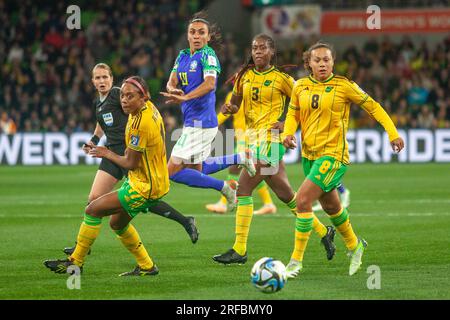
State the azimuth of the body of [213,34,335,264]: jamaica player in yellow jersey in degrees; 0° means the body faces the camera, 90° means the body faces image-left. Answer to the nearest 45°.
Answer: approximately 45°

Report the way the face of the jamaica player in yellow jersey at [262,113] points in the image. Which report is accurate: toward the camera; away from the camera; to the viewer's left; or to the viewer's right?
toward the camera

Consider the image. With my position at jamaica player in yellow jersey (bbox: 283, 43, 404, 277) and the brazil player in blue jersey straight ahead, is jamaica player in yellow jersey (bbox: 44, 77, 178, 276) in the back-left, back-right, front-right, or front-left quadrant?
front-left

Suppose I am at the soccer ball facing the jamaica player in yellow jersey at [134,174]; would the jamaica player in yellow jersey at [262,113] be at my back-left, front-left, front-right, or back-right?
front-right

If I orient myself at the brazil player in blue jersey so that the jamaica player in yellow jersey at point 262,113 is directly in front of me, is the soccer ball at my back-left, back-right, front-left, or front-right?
front-right

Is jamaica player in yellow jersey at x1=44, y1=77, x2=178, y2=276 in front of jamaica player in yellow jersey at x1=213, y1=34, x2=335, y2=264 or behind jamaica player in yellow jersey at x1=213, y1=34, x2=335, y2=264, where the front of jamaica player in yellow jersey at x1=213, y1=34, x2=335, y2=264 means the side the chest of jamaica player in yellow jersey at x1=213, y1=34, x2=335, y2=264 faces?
in front

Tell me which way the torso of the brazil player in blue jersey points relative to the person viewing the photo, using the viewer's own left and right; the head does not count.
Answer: facing the viewer and to the left of the viewer
